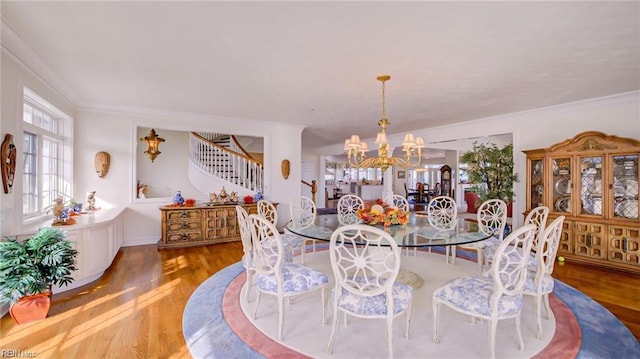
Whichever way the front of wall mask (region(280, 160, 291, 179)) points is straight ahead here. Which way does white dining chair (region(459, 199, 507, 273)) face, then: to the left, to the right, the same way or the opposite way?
to the right

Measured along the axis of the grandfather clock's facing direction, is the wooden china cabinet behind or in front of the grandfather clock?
in front

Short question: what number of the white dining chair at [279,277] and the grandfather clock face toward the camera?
1

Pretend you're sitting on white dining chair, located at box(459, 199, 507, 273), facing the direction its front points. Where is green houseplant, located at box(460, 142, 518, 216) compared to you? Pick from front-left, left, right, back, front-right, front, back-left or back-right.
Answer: back-right

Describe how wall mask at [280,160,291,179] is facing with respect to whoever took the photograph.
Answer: facing the viewer

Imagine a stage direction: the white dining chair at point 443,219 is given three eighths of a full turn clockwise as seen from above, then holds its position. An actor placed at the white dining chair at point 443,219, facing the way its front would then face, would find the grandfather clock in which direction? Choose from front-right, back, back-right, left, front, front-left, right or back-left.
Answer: front-right

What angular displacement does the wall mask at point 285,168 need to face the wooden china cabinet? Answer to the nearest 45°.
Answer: approximately 45° to its left

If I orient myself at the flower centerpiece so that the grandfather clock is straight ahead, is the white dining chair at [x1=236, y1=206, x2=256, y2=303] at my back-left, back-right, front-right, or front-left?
back-left

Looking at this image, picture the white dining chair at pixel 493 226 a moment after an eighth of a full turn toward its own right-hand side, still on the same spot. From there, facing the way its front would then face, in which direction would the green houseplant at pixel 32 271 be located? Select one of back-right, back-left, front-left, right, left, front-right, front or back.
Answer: front-left

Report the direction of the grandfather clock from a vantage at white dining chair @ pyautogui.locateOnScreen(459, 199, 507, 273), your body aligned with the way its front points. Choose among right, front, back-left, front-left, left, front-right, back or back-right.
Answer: back-right

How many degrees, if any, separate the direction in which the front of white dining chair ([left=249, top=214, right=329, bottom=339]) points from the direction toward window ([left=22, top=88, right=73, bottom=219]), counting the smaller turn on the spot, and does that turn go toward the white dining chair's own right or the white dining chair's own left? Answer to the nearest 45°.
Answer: approximately 90° to the white dining chair's own left

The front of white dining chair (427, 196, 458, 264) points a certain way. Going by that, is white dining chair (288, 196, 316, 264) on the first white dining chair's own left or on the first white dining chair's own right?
on the first white dining chair's own right

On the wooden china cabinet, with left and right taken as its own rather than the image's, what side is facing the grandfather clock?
right

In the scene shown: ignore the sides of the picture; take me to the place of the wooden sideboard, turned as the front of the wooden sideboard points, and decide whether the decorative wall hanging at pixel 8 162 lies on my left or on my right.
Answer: on my right

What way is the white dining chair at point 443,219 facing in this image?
toward the camera

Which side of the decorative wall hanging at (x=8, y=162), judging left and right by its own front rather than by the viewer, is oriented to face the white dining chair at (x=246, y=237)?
front

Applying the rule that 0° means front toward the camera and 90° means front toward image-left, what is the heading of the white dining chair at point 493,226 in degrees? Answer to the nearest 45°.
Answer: approximately 45°

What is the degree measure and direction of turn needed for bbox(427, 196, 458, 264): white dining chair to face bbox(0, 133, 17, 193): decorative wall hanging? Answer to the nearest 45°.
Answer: approximately 45° to its right

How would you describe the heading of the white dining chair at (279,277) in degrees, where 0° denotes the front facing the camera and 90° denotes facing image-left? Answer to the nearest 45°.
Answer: approximately 225°
